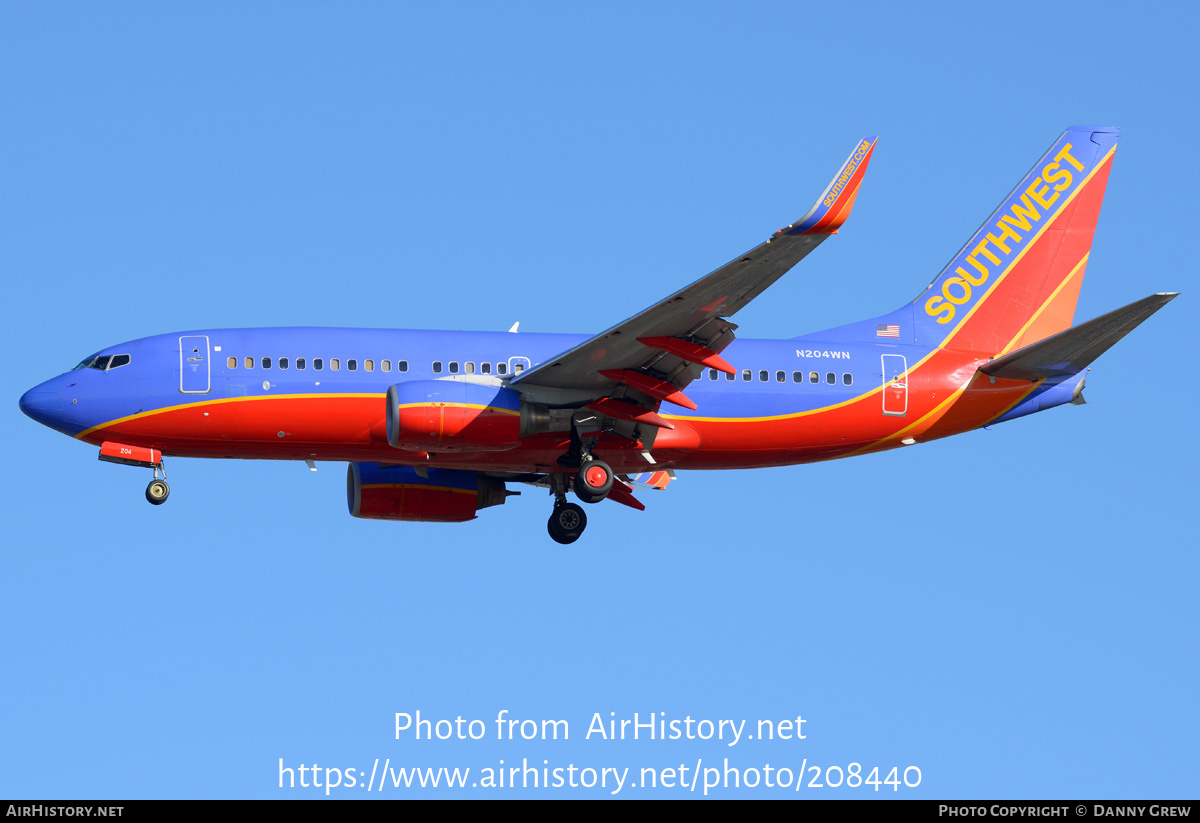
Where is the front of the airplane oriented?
to the viewer's left
